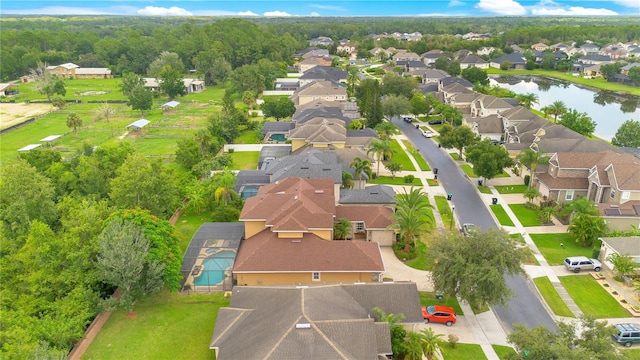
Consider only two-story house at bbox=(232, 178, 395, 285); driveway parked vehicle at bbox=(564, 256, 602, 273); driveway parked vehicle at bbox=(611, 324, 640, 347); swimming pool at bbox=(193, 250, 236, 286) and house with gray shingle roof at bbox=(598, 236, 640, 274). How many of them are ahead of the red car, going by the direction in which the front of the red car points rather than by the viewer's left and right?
2

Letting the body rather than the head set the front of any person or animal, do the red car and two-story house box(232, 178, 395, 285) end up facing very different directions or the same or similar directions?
very different directions

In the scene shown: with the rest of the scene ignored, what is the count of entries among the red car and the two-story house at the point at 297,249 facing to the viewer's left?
1

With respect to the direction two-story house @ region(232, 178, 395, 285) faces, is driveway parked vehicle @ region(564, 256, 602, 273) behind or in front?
in front

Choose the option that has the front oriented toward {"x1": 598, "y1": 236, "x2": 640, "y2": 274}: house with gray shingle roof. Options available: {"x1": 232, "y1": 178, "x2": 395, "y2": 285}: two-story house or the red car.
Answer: the two-story house

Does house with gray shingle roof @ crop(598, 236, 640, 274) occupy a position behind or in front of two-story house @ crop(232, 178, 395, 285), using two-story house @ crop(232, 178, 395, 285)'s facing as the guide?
in front

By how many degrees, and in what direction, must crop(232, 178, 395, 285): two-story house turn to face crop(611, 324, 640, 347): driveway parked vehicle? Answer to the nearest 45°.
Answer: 0° — it already faces it

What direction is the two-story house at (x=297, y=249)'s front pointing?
to the viewer's right

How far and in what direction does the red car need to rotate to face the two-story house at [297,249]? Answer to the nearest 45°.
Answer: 0° — it already faces it

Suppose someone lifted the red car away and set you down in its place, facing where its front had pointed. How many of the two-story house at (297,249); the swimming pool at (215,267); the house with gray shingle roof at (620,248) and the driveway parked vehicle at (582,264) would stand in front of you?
2

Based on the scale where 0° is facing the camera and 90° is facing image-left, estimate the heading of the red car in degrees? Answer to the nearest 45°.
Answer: approximately 90°

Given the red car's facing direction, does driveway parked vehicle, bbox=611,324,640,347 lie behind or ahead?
behind

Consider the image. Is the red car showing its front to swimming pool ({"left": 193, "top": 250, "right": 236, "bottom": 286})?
yes

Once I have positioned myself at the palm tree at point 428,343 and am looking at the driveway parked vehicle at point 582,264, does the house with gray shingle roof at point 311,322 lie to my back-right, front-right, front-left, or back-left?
back-left

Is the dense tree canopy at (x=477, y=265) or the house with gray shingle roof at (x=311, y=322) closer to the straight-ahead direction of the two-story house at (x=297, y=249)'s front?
the dense tree canopy

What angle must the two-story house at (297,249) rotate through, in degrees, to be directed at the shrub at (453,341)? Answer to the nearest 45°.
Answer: approximately 45° to its right

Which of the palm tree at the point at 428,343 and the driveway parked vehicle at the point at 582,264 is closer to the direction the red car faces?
the palm tree
